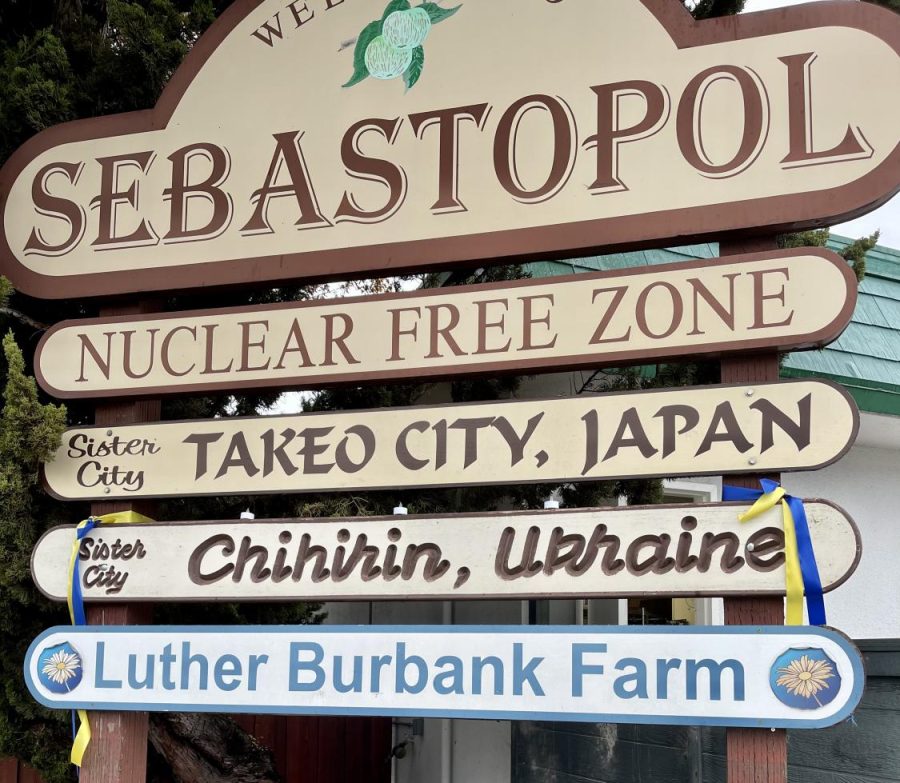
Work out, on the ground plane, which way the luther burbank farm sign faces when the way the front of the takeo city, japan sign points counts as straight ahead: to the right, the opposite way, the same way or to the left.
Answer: the same way

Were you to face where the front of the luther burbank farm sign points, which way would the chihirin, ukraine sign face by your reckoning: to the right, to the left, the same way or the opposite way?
the same way

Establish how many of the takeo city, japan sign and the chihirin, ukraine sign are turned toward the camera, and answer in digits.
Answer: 2

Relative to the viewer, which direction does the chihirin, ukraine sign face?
toward the camera

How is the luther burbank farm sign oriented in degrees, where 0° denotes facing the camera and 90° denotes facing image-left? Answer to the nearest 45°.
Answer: approximately 0°

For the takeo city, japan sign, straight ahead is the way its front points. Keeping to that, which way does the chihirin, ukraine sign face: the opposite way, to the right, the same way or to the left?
the same way
